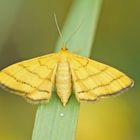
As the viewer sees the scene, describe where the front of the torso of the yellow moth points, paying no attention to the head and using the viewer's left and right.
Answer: facing away from the viewer
